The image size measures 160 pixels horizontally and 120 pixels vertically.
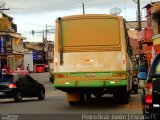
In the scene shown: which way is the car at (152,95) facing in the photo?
away from the camera

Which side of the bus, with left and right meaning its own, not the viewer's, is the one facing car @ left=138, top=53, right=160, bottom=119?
back

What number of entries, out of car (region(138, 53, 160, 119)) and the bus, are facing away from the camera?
2

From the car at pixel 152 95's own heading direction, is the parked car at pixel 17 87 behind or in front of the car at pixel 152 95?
in front

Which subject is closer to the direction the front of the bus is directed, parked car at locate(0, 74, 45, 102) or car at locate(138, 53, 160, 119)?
the parked car

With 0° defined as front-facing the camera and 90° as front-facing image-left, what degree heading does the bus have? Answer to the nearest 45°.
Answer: approximately 180°
